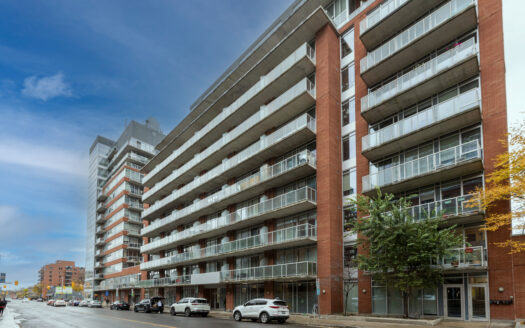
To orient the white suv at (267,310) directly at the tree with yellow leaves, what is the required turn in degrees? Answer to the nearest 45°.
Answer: approximately 180°

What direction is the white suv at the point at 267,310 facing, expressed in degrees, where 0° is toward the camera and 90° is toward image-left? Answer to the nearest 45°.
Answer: approximately 135°

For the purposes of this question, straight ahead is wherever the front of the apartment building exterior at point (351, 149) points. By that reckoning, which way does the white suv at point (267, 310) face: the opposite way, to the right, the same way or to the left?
to the right

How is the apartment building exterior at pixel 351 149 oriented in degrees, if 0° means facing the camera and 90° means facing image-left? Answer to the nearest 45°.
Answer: approximately 45°

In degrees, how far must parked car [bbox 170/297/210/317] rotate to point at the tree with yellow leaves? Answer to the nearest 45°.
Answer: approximately 180°

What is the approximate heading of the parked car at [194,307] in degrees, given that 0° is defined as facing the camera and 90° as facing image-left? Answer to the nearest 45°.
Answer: approximately 135°
